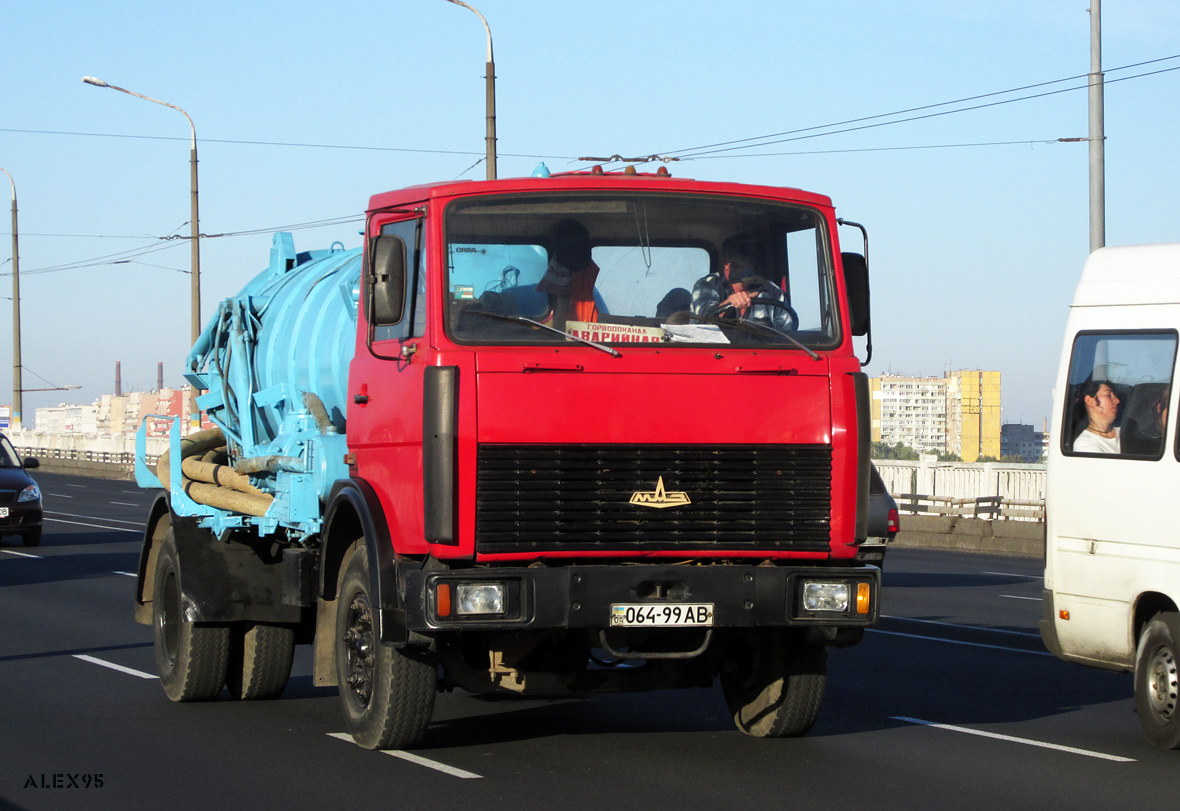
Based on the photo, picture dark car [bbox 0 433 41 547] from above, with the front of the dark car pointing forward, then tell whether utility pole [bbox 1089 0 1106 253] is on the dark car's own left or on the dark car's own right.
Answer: on the dark car's own left

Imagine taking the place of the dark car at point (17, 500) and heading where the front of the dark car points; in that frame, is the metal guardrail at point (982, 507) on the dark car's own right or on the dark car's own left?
on the dark car's own left

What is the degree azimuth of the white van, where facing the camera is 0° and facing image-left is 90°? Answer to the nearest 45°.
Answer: approximately 315°

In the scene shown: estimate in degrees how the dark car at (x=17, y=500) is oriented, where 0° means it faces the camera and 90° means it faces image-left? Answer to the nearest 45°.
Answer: approximately 0°

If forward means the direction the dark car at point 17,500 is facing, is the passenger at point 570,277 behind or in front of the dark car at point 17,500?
in front

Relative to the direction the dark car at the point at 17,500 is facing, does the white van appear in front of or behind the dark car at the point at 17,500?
in front

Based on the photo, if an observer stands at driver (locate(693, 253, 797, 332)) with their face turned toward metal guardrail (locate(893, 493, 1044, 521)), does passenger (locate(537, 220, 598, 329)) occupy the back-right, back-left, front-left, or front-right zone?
back-left

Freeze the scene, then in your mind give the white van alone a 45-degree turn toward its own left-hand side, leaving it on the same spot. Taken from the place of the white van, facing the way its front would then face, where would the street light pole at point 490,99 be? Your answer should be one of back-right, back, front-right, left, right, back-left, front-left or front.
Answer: back-left
